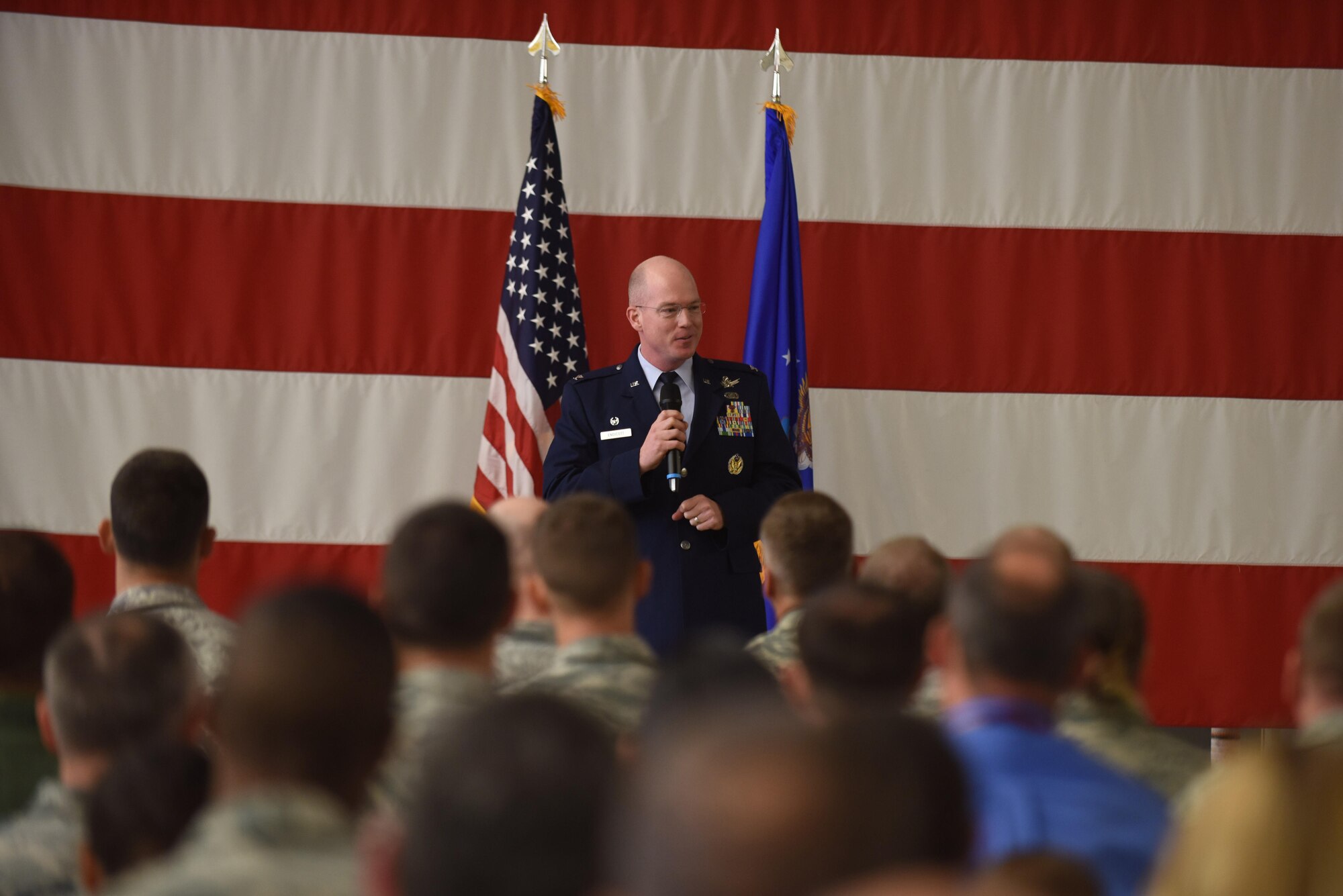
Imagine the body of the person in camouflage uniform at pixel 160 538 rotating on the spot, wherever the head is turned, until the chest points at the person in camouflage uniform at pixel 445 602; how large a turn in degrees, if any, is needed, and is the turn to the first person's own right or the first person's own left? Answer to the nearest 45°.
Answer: approximately 135° to the first person's own right

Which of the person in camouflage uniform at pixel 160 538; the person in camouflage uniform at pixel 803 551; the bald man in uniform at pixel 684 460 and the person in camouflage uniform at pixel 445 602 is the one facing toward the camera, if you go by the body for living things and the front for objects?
the bald man in uniform

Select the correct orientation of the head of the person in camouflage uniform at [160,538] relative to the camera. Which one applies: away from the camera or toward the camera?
away from the camera

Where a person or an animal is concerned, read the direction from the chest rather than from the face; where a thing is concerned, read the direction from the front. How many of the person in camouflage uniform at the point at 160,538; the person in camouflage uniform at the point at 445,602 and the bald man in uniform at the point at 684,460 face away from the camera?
2

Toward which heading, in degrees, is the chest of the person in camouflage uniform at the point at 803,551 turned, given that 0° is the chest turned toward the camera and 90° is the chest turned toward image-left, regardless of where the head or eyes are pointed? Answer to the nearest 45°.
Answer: approximately 135°

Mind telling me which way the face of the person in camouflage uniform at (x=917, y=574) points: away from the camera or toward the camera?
away from the camera

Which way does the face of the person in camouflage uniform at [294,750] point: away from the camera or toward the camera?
away from the camera

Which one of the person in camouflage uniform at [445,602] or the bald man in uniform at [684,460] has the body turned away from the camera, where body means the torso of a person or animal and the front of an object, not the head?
the person in camouflage uniform

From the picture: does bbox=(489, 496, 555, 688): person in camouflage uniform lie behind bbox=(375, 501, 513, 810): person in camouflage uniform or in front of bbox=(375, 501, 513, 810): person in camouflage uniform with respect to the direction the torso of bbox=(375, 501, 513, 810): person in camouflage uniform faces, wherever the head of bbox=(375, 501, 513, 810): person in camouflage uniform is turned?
in front

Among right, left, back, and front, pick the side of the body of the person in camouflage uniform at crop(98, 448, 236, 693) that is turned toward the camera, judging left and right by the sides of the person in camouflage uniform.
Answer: back

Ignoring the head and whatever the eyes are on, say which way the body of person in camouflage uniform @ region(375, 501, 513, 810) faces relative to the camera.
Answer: away from the camera

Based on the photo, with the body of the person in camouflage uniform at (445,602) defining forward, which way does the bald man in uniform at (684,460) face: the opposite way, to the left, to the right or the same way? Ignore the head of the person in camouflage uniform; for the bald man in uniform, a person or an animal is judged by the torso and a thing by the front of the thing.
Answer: the opposite way

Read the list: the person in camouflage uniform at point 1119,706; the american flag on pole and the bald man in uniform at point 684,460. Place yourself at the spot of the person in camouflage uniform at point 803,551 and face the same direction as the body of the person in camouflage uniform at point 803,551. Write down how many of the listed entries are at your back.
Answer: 1

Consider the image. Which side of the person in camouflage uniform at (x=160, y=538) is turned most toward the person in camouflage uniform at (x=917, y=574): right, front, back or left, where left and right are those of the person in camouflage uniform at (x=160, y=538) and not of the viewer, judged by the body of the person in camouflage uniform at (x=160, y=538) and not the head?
right

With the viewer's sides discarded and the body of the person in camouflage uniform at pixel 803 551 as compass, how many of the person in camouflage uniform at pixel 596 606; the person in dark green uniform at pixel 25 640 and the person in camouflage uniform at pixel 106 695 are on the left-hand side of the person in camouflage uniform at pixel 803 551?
3
